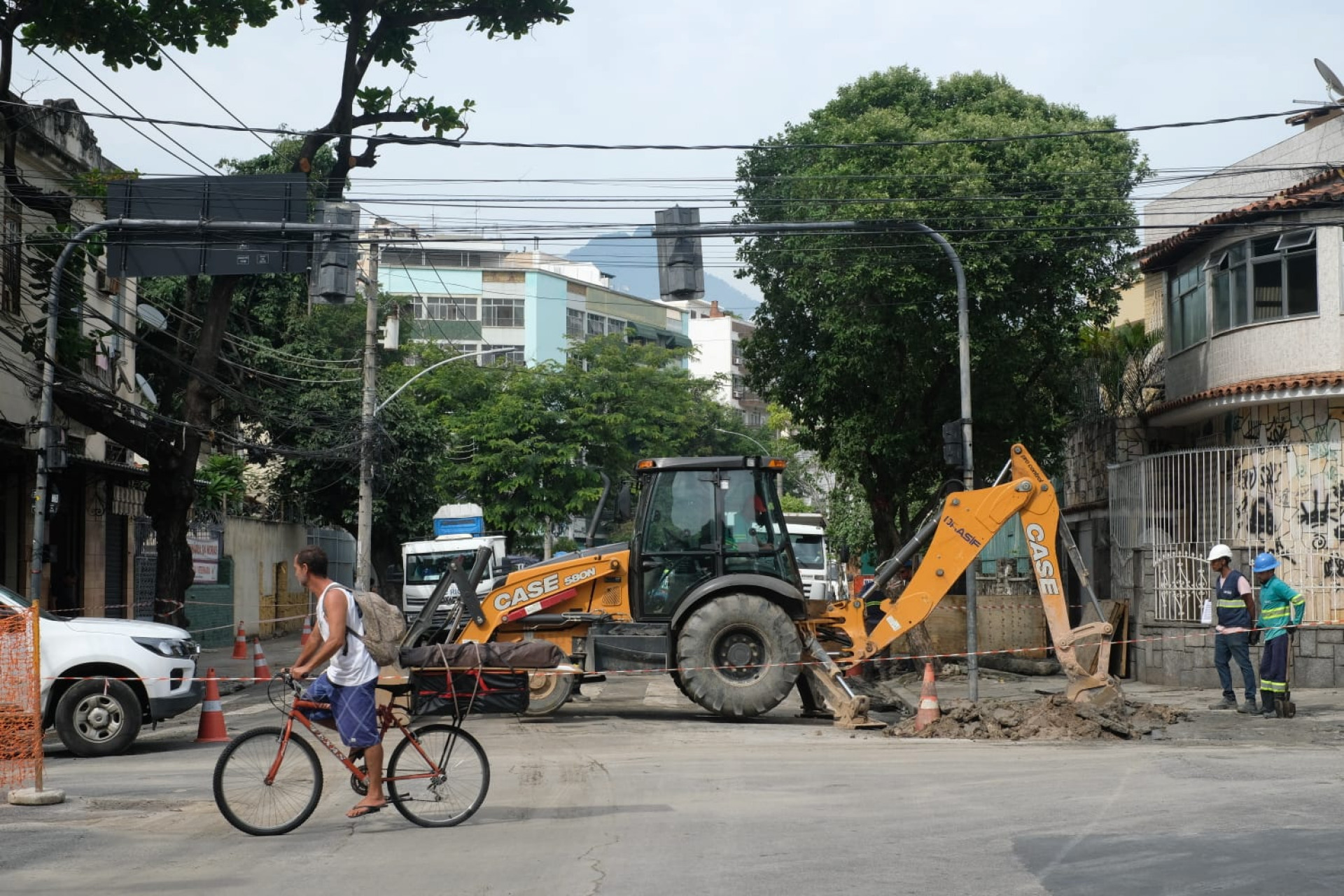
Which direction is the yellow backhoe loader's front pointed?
to the viewer's left

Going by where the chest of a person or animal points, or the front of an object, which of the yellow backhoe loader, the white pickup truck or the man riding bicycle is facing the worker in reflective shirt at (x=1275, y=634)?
the white pickup truck

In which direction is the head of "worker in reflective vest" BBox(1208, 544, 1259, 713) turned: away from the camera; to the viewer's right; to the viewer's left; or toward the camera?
to the viewer's left

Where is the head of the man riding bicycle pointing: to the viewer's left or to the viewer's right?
to the viewer's left

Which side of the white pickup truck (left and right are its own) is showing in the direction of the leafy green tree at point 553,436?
left

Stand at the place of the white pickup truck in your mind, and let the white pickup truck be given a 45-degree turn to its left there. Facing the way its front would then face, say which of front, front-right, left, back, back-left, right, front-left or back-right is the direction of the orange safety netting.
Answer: back-right

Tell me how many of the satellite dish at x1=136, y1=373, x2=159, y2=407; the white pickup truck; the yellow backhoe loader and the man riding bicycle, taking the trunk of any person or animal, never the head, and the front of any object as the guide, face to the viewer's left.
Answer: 2

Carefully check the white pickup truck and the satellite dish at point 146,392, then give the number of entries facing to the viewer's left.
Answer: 0

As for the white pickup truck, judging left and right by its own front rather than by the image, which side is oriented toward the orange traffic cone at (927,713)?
front

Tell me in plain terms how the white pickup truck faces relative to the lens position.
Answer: facing to the right of the viewer

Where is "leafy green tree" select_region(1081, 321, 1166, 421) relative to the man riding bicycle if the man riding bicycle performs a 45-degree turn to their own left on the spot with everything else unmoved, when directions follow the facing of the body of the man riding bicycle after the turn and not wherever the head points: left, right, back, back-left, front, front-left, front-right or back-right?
back

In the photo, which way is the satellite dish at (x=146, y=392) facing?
to the viewer's right

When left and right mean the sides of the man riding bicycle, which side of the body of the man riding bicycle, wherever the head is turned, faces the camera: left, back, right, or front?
left

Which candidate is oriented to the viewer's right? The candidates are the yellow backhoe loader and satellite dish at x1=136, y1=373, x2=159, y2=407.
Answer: the satellite dish
